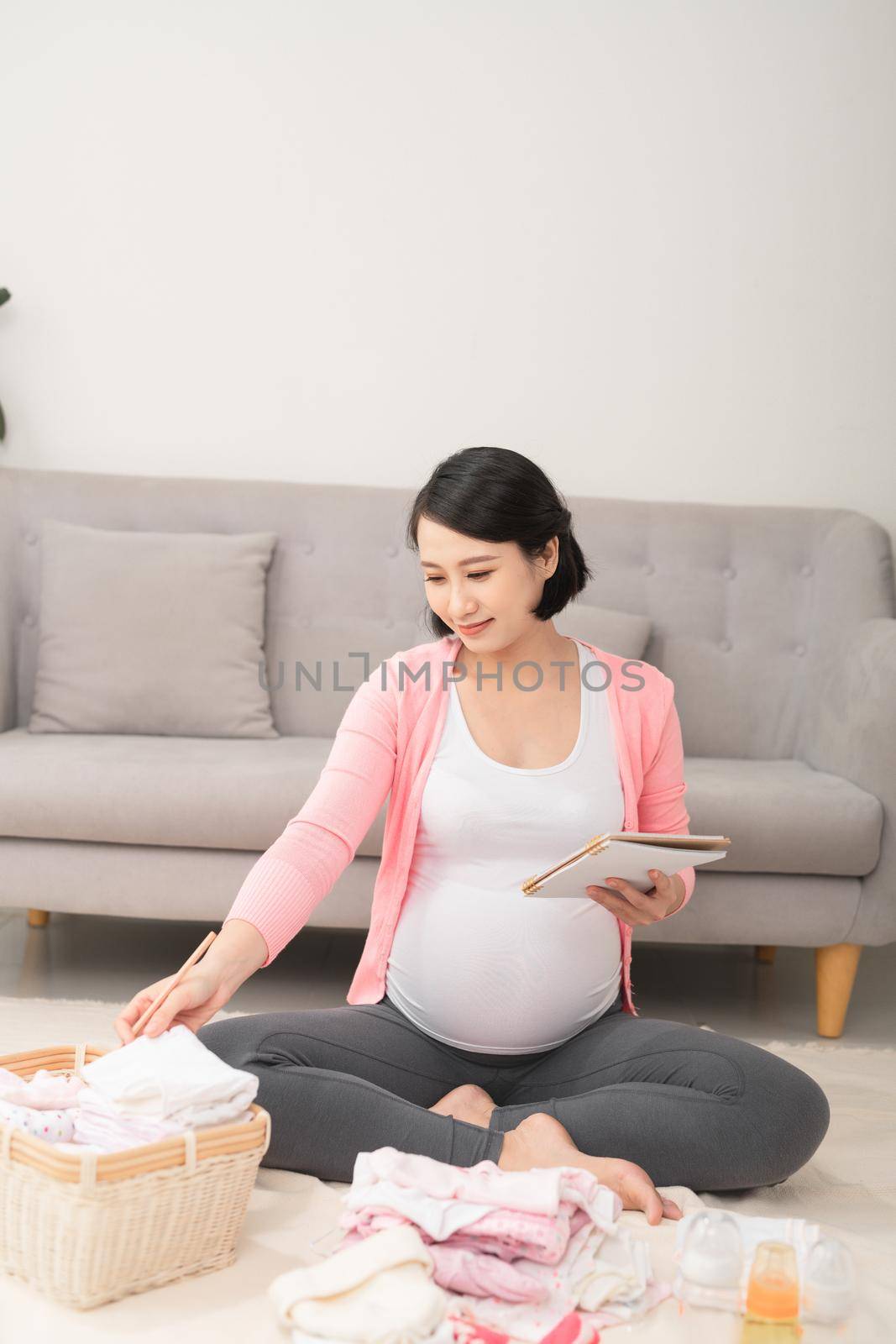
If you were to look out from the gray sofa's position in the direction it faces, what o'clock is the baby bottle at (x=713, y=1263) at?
The baby bottle is roughly at 12 o'clock from the gray sofa.

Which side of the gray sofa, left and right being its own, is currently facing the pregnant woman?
front

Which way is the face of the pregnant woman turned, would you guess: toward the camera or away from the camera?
toward the camera

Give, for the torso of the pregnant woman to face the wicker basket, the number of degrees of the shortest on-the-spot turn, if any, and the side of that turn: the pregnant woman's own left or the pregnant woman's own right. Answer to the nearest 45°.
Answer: approximately 45° to the pregnant woman's own right

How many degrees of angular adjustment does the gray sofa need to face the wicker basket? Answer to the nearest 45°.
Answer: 0° — it already faces it

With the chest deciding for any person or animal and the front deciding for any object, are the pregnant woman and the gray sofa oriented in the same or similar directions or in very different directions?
same or similar directions

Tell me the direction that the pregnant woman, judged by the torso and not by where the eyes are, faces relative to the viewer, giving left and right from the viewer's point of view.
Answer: facing the viewer

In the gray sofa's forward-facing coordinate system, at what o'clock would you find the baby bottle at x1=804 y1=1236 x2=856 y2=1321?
The baby bottle is roughly at 12 o'clock from the gray sofa.

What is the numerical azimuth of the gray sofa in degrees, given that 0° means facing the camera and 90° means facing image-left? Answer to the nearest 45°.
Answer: approximately 0°

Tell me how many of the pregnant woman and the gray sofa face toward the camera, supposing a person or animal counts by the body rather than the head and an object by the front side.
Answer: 2

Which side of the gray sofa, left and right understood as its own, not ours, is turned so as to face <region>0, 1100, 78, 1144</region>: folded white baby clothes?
front

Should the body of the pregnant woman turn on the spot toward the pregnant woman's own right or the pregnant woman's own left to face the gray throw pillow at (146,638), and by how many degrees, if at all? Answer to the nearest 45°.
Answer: approximately 135° to the pregnant woman's own right

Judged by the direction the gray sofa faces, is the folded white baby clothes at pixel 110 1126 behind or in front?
in front
